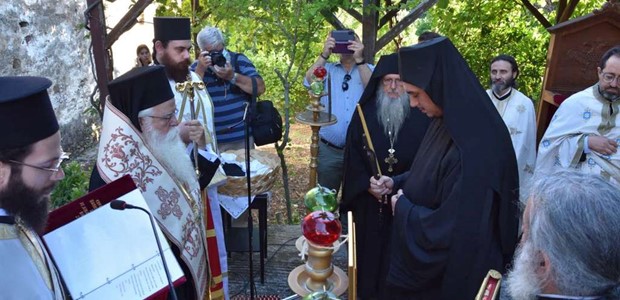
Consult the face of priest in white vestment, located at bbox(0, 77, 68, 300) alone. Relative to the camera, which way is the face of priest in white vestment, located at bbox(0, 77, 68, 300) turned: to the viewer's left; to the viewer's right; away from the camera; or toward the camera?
to the viewer's right

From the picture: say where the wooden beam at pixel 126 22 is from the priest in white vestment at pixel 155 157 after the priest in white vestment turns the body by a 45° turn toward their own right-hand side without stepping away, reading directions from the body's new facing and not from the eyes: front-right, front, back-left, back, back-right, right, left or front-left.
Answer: back-left

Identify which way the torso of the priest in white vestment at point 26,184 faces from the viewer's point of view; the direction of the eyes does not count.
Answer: to the viewer's right

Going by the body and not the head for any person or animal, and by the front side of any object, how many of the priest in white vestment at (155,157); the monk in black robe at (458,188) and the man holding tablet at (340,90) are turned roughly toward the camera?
1

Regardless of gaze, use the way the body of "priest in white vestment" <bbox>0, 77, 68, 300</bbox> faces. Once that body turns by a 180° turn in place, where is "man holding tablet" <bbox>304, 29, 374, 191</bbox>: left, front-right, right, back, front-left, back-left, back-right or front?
back-right

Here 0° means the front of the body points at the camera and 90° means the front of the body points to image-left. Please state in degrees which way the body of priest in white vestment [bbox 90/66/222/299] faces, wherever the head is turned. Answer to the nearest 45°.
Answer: approximately 270°

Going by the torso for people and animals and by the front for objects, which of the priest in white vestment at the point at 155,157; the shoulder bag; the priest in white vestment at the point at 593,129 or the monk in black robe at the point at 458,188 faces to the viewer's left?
the monk in black robe

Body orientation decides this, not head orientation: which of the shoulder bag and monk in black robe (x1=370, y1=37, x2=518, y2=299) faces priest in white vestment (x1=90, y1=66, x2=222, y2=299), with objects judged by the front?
the monk in black robe
